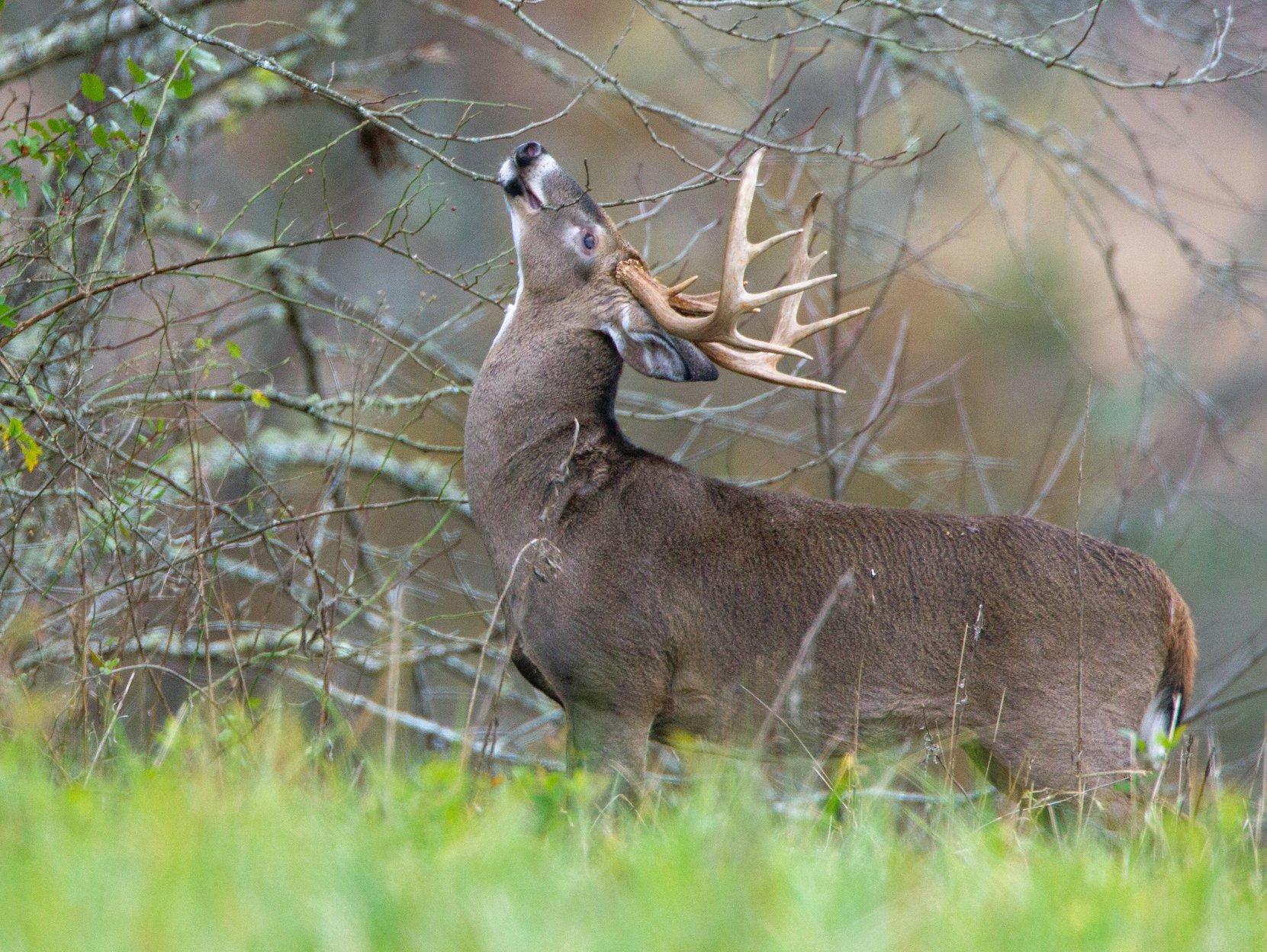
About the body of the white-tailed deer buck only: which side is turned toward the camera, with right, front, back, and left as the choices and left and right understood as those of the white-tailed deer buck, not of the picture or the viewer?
left

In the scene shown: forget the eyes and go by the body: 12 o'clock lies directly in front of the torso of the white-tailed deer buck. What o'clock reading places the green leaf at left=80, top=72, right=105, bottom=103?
The green leaf is roughly at 11 o'clock from the white-tailed deer buck.
